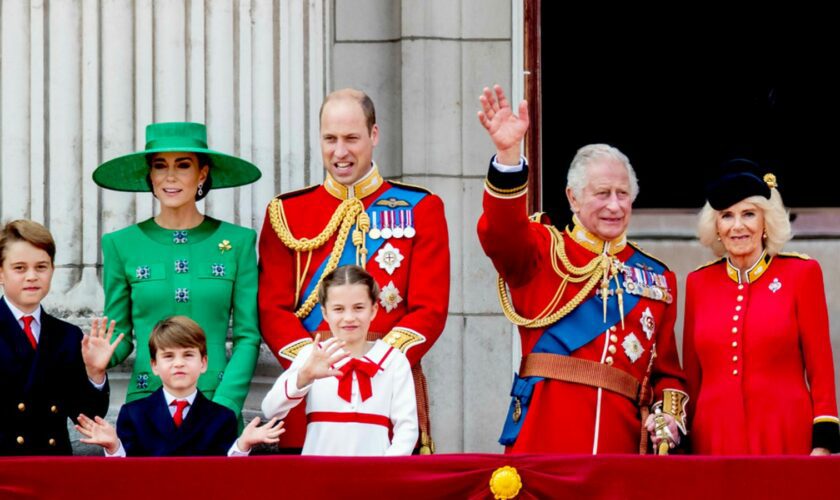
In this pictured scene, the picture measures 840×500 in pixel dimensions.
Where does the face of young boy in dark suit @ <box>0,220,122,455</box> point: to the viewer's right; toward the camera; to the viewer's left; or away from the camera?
toward the camera

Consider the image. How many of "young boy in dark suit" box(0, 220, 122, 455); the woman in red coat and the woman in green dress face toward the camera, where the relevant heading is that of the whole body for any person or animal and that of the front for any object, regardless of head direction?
3

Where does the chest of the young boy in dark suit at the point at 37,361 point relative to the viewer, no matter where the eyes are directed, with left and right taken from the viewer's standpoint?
facing the viewer

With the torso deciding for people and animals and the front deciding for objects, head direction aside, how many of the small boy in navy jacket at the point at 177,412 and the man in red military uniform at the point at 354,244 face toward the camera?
2

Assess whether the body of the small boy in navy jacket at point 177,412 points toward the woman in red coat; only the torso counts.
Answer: no

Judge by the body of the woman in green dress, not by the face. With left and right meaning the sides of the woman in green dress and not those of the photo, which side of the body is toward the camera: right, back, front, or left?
front

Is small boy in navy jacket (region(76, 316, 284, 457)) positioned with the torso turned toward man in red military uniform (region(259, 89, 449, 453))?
no

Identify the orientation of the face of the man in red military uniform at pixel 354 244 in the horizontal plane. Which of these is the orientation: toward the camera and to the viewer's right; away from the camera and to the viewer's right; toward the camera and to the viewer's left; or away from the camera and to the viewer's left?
toward the camera and to the viewer's left

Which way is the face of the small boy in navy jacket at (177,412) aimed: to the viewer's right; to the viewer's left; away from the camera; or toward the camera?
toward the camera

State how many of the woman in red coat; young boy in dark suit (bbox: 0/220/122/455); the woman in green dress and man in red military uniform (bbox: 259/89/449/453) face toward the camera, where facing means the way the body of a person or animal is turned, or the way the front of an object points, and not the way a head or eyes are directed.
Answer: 4

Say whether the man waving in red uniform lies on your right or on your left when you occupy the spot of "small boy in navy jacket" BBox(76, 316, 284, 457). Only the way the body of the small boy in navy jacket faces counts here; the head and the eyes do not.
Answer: on your left

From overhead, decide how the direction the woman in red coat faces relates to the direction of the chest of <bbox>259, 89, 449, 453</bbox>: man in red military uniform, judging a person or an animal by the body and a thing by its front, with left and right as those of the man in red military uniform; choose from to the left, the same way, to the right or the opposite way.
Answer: the same way

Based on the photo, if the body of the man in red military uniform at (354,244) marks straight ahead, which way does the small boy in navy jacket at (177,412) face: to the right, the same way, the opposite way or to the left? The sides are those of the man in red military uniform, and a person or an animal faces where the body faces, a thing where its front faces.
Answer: the same way

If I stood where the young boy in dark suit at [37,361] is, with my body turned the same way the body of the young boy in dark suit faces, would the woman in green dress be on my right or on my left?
on my left

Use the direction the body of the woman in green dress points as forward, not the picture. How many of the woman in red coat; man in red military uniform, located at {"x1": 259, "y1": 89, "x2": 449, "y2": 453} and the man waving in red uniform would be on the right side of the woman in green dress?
0

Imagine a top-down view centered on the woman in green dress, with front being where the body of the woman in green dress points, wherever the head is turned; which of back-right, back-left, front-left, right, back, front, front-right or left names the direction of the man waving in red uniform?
left
